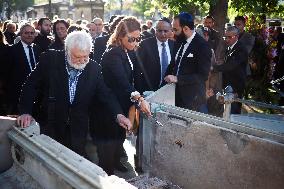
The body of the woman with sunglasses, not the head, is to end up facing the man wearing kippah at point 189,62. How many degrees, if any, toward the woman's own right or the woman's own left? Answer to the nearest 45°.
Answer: approximately 90° to the woman's own left

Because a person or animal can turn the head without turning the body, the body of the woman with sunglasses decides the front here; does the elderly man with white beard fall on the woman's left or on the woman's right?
on the woman's right

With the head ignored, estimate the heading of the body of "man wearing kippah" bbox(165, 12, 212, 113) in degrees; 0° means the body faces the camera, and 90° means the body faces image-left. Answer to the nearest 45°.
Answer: approximately 45°

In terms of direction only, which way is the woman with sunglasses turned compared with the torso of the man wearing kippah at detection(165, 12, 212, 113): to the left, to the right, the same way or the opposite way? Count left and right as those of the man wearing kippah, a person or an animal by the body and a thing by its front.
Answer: to the left
